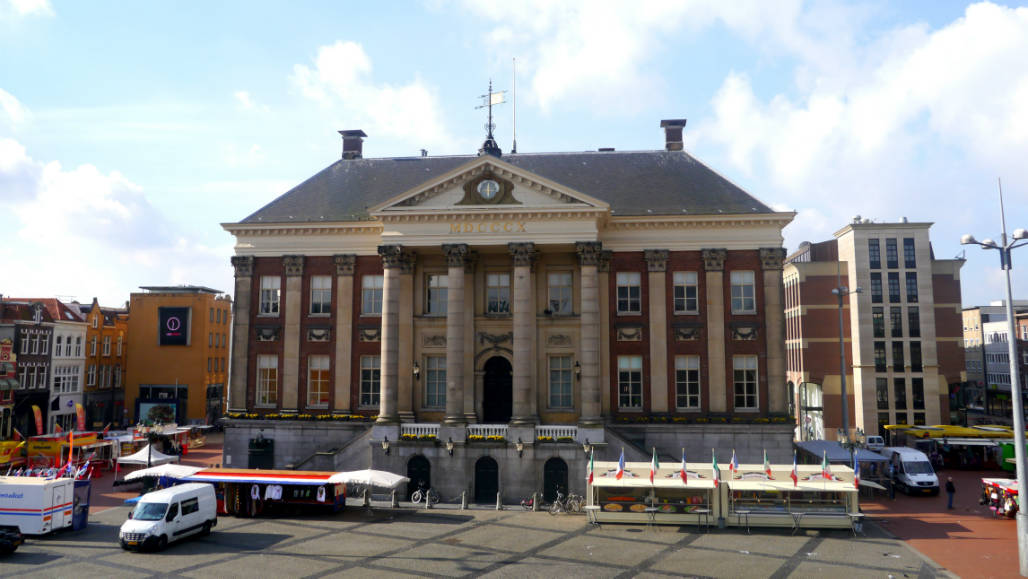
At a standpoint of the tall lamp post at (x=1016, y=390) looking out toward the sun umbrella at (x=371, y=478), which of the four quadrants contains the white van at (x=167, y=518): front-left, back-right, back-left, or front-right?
front-left

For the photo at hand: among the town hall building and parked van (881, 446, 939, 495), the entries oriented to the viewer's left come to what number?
0

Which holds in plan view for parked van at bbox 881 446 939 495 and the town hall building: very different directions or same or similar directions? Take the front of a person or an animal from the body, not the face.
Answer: same or similar directions

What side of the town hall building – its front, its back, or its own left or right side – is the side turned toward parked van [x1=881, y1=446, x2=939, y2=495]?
left

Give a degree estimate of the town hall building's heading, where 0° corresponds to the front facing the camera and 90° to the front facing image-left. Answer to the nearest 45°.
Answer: approximately 0°

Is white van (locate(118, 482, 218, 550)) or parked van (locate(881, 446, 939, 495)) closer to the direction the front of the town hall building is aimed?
the white van

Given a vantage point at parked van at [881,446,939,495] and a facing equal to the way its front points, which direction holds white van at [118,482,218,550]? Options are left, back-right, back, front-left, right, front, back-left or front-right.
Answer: right

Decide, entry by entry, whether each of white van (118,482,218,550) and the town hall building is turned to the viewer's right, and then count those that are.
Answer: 0

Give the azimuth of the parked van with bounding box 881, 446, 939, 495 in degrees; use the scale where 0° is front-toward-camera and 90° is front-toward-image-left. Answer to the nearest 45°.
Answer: approximately 315°

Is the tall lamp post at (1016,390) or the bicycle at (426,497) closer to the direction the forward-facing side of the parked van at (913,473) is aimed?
the tall lamp post

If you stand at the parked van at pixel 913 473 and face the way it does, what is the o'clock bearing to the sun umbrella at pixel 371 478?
The sun umbrella is roughly at 3 o'clock from the parked van.
